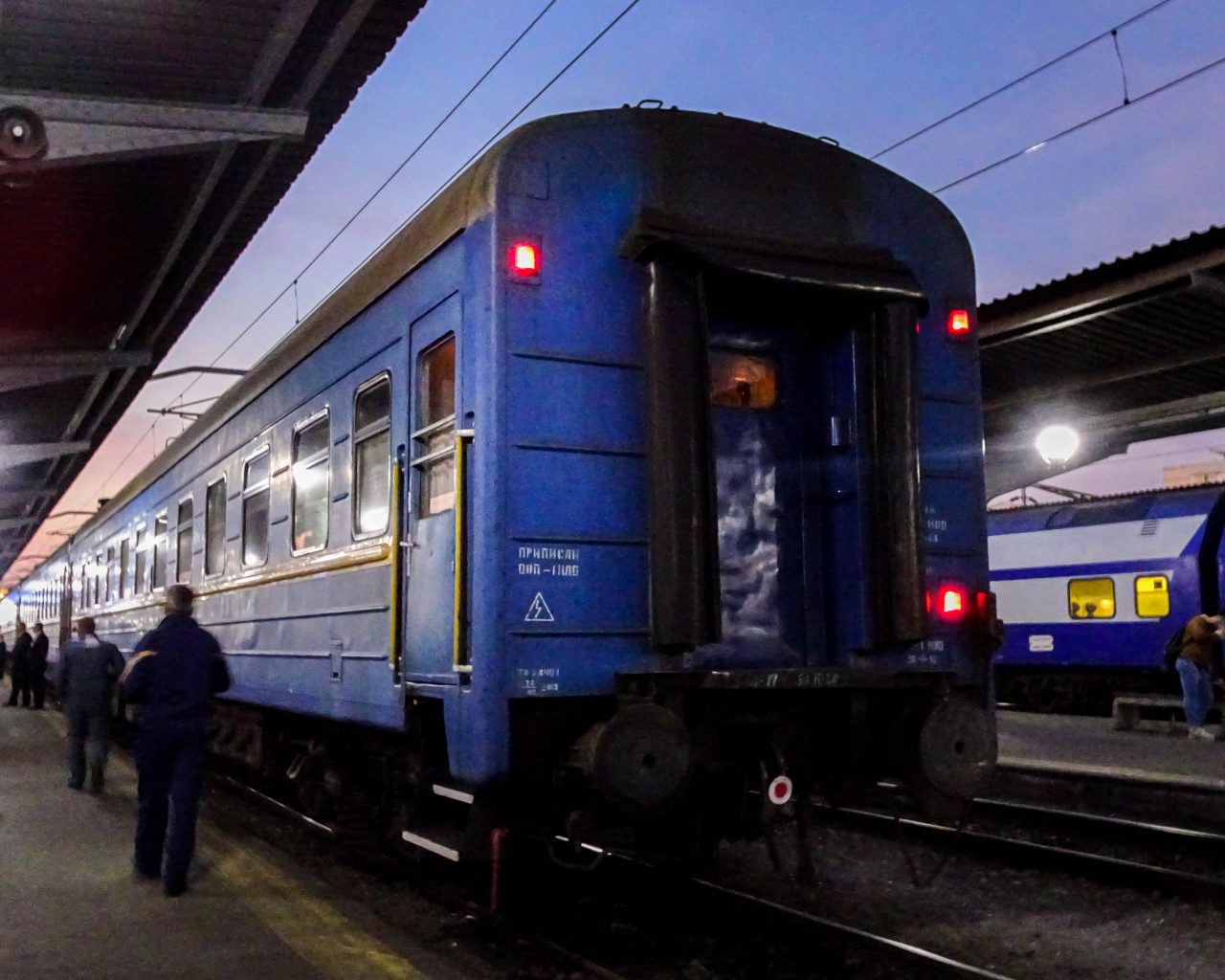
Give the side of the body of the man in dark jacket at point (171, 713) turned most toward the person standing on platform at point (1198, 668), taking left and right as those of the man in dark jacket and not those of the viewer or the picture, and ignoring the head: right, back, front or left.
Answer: right

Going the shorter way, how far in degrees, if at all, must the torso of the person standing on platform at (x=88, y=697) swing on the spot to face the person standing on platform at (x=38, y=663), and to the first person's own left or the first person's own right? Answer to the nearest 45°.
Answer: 0° — they already face them

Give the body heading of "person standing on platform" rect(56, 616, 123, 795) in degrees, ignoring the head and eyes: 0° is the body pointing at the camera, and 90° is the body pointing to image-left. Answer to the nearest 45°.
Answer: approximately 180°

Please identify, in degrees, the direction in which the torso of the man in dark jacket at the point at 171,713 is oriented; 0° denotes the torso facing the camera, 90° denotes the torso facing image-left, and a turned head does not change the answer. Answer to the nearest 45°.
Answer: approximately 180°

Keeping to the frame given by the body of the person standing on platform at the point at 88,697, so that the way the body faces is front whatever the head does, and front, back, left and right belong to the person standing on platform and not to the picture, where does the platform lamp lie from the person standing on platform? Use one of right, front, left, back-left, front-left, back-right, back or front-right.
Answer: right

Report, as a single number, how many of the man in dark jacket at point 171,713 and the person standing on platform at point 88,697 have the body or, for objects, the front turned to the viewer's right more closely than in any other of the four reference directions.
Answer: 0

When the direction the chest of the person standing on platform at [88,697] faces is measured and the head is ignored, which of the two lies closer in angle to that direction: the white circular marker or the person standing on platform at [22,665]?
the person standing on platform
